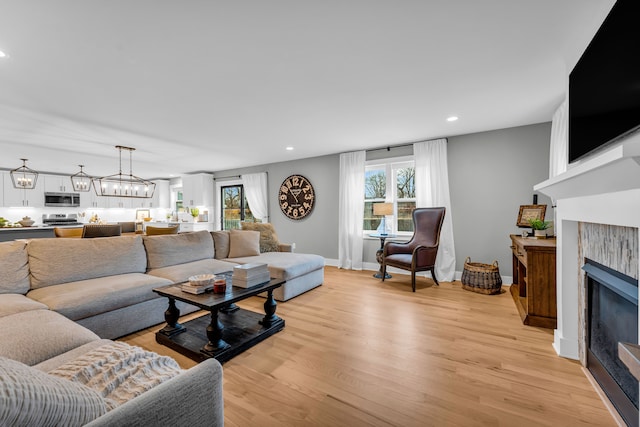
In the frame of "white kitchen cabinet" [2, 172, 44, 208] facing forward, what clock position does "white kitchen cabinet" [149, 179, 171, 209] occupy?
"white kitchen cabinet" [149, 179, 171, 209] is roughly at 9 o'clock from "white kitchen cabinet" [2, 172, 44, 208].

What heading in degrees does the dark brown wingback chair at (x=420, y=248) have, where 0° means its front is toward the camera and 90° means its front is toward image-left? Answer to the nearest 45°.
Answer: approximately 45°

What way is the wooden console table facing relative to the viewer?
to the viewer's left

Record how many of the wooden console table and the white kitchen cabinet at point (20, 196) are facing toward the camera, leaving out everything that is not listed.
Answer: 1

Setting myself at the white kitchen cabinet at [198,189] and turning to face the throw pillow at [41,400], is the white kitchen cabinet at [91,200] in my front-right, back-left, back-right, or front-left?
back-right

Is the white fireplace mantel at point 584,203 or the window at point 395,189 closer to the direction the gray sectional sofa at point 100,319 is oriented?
the white fireplace mantel

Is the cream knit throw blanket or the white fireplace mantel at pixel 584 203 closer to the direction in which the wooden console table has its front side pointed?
the cream knit throw blanket

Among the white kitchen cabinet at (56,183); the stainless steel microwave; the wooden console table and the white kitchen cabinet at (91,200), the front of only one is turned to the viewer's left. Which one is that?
the wooden console table

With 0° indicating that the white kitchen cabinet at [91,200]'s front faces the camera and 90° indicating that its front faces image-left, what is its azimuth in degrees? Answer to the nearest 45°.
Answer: approximately 0°

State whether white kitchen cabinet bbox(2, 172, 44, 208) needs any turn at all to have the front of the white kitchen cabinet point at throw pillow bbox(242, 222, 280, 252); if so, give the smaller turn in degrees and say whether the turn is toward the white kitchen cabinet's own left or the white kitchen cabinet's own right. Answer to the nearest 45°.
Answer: approximately 45° to the white kitchen cabinet's own left

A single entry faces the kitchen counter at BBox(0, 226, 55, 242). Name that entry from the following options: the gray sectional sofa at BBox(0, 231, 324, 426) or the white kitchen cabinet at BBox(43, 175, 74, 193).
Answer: the white kitchen cabinet

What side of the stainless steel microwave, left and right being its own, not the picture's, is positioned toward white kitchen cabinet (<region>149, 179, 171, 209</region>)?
left

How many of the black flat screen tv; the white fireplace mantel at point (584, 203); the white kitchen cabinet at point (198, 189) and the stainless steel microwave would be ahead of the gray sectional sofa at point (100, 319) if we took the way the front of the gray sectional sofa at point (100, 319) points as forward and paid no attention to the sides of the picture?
2

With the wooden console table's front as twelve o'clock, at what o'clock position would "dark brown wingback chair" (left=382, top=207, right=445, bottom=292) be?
The dark brown wingback chair is roughly at 1 o'clock from the wooden console table.

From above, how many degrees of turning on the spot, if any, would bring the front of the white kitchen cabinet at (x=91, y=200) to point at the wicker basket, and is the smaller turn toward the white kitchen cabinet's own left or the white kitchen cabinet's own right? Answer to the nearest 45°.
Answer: approximately 45° to the white kitchen cabinet's own left
